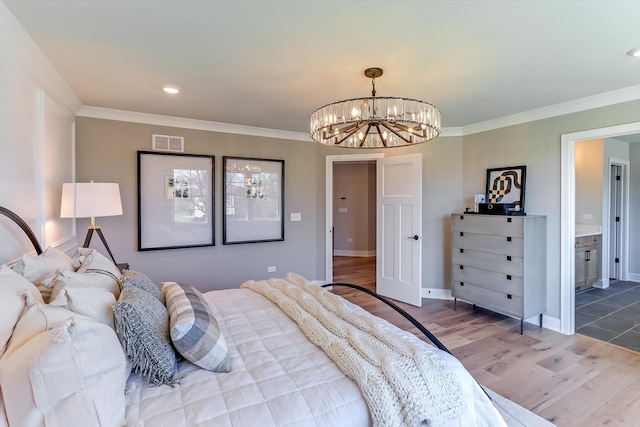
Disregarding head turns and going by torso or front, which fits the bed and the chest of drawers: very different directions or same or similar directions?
very different directions

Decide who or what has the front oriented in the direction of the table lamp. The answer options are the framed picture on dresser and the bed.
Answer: the framed picture on dresser

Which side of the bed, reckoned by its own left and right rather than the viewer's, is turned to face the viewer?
right

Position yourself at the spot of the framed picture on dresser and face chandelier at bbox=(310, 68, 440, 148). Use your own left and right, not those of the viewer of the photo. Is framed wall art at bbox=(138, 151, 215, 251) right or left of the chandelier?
right

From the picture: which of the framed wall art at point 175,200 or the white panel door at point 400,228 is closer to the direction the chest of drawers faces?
the framed wall art

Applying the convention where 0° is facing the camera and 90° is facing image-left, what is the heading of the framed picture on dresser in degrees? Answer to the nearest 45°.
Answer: approximately 45°

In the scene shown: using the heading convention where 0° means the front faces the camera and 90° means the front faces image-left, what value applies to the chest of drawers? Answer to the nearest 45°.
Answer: approximately 45°

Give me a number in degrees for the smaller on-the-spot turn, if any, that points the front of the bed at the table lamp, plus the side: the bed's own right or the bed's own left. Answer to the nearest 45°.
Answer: approximately 135° to the bed's own left
